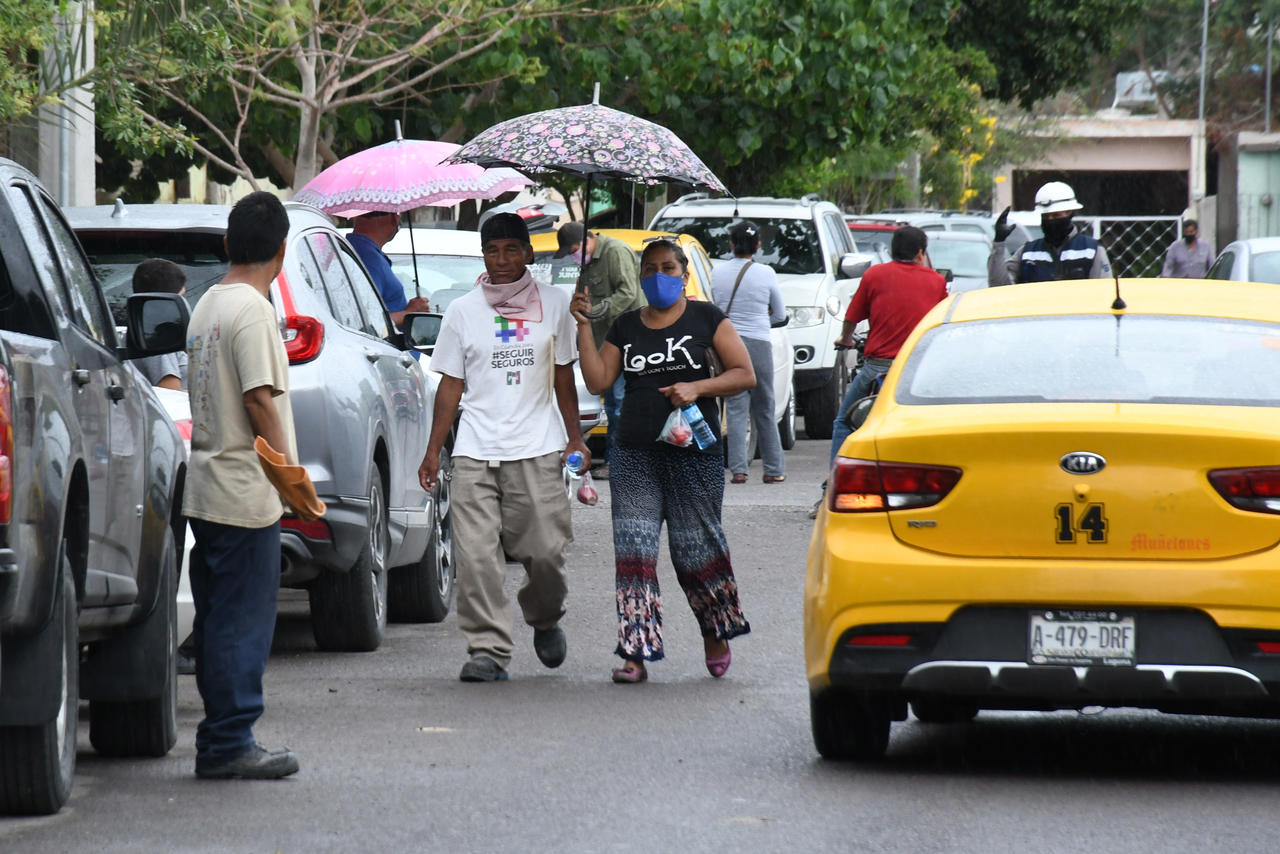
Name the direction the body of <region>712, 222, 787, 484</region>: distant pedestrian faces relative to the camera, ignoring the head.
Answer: away from the camera

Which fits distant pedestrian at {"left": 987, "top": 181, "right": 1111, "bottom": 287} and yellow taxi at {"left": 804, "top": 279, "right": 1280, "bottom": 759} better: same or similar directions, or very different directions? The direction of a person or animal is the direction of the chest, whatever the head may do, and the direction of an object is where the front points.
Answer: very different directions

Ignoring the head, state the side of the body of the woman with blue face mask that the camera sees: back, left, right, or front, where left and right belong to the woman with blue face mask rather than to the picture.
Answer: front

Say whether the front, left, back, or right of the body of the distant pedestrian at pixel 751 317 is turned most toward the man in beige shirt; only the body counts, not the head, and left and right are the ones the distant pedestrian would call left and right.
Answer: back

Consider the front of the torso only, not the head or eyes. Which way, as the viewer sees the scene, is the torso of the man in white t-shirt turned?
toward the camera

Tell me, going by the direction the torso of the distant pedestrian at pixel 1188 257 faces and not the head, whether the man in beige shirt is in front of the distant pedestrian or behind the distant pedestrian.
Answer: in front

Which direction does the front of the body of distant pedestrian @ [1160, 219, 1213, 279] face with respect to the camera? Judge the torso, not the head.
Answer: toward the camera

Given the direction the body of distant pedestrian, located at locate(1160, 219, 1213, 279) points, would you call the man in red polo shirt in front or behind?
in front

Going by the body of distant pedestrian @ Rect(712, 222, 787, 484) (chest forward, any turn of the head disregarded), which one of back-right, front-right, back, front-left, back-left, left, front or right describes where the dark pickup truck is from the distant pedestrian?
back

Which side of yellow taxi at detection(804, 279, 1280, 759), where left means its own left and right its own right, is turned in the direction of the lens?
back

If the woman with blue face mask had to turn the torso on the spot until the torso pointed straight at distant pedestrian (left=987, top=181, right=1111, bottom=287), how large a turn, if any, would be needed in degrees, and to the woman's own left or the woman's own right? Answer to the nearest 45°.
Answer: approximately 135° to the woman's own left

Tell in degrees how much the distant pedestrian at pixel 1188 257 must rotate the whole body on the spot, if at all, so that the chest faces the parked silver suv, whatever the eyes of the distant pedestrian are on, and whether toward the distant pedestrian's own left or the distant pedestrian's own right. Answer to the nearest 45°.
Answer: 0° — they already face it
